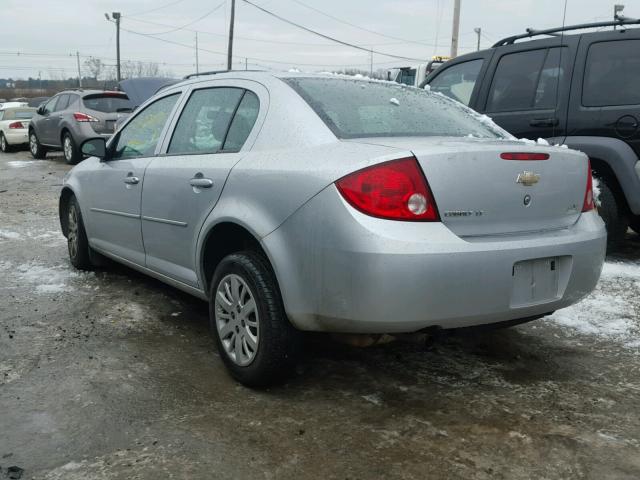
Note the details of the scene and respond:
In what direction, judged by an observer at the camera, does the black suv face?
facing away from the viewer and to the left of the viewer

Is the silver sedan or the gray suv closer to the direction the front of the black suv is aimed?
the gray suv

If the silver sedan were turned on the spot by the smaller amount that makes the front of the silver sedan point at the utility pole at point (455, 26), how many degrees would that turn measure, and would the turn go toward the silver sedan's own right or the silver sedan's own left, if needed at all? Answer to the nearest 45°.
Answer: approximately 45° to the silver sedan's own right

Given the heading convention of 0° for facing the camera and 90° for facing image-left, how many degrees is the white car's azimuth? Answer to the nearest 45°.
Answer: approximately 135°

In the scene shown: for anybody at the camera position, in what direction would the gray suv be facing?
facing away from the viewer and to the left of the viewer

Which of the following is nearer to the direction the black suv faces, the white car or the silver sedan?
the white car

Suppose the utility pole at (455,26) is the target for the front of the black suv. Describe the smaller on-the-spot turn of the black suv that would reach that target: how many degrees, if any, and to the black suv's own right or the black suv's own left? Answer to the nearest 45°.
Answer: approximately 45° to the black suv's own right

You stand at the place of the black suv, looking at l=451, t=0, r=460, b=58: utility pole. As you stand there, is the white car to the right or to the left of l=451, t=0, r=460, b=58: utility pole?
left

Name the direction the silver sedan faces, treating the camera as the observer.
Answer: facing away from the viewer and to the left of the viewer
